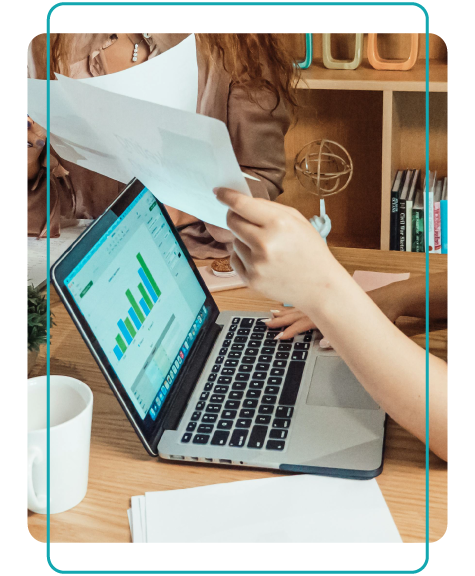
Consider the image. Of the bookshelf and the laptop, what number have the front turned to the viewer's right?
1

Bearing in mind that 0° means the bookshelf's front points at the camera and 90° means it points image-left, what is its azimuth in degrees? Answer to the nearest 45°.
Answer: approximately 0°

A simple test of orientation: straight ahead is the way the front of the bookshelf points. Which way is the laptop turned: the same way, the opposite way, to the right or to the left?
to the left

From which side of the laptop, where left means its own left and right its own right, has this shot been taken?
right

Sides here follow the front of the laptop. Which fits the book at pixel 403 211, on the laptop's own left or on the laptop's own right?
on the laptop's own left
